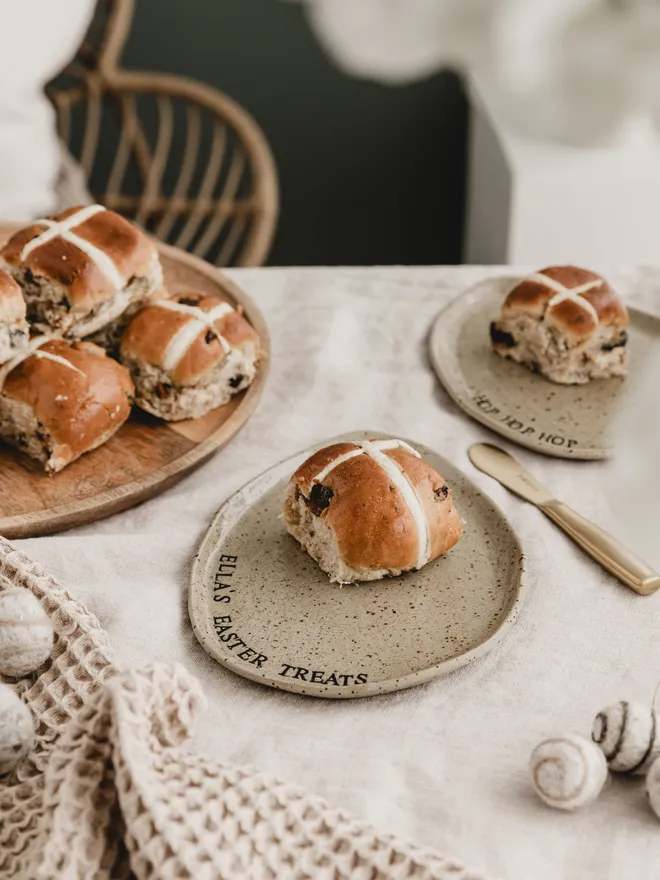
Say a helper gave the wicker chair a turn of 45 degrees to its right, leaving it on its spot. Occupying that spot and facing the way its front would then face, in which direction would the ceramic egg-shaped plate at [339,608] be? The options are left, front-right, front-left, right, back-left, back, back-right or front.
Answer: front

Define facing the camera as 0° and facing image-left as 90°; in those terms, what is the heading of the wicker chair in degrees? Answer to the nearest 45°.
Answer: approximately 315°

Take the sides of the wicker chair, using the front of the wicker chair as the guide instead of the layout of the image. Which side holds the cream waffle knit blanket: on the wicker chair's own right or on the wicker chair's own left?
on the wicker chair's own right

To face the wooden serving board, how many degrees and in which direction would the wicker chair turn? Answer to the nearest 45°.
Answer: approximately 45° to its right

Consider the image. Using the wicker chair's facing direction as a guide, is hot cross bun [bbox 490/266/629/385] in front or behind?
in front

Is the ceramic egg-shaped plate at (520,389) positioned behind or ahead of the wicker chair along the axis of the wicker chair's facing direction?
ahead

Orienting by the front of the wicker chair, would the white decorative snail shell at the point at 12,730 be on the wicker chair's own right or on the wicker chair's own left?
on the wicker chair's own right

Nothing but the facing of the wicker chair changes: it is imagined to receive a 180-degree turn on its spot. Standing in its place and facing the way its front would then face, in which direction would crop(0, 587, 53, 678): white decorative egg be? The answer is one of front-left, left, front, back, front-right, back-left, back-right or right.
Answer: back-left
